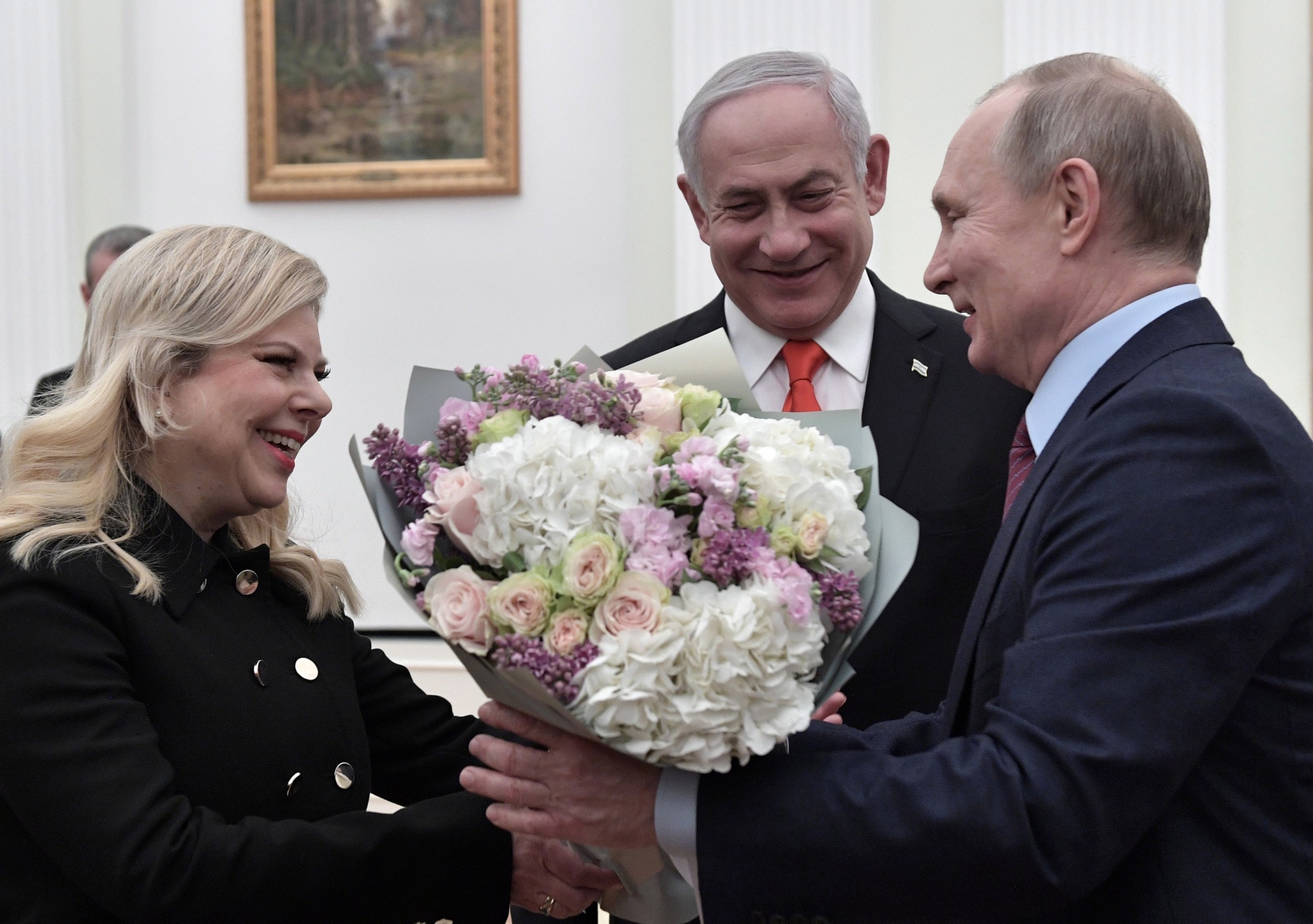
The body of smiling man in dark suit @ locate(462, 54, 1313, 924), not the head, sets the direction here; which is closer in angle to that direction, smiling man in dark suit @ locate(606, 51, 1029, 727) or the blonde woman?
the blonde woman

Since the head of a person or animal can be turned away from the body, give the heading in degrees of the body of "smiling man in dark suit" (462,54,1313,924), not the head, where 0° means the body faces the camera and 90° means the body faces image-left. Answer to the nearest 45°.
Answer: approximately 90°

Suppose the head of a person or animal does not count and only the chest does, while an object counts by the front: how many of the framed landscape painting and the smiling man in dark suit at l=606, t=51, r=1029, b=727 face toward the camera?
2

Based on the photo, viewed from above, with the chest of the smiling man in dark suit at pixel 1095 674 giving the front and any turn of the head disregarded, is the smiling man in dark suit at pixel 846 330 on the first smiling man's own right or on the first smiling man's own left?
on the first smiling man's own right

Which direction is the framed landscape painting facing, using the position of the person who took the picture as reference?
facing the viewer

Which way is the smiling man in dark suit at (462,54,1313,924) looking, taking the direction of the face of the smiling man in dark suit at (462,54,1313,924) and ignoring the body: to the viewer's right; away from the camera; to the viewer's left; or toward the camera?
to the viewer's left

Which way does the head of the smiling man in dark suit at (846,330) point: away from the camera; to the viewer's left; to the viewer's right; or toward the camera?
toward the camera

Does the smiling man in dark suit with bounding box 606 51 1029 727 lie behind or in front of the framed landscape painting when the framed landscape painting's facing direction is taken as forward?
in front

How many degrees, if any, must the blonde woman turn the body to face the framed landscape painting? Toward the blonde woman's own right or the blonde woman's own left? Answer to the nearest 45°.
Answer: approximately 135° to the blonde woman's own left

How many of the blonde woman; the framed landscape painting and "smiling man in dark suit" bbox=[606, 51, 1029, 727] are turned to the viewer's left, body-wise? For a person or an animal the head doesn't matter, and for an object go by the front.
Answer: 0

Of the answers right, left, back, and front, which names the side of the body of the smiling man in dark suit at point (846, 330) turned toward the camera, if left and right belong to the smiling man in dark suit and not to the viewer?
front

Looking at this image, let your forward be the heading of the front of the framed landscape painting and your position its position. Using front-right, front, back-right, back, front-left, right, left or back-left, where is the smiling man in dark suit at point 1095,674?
front

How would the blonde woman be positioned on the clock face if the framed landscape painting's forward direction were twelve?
The blonde woman is roughly at 12 o'clock from the framed landscape painting.
